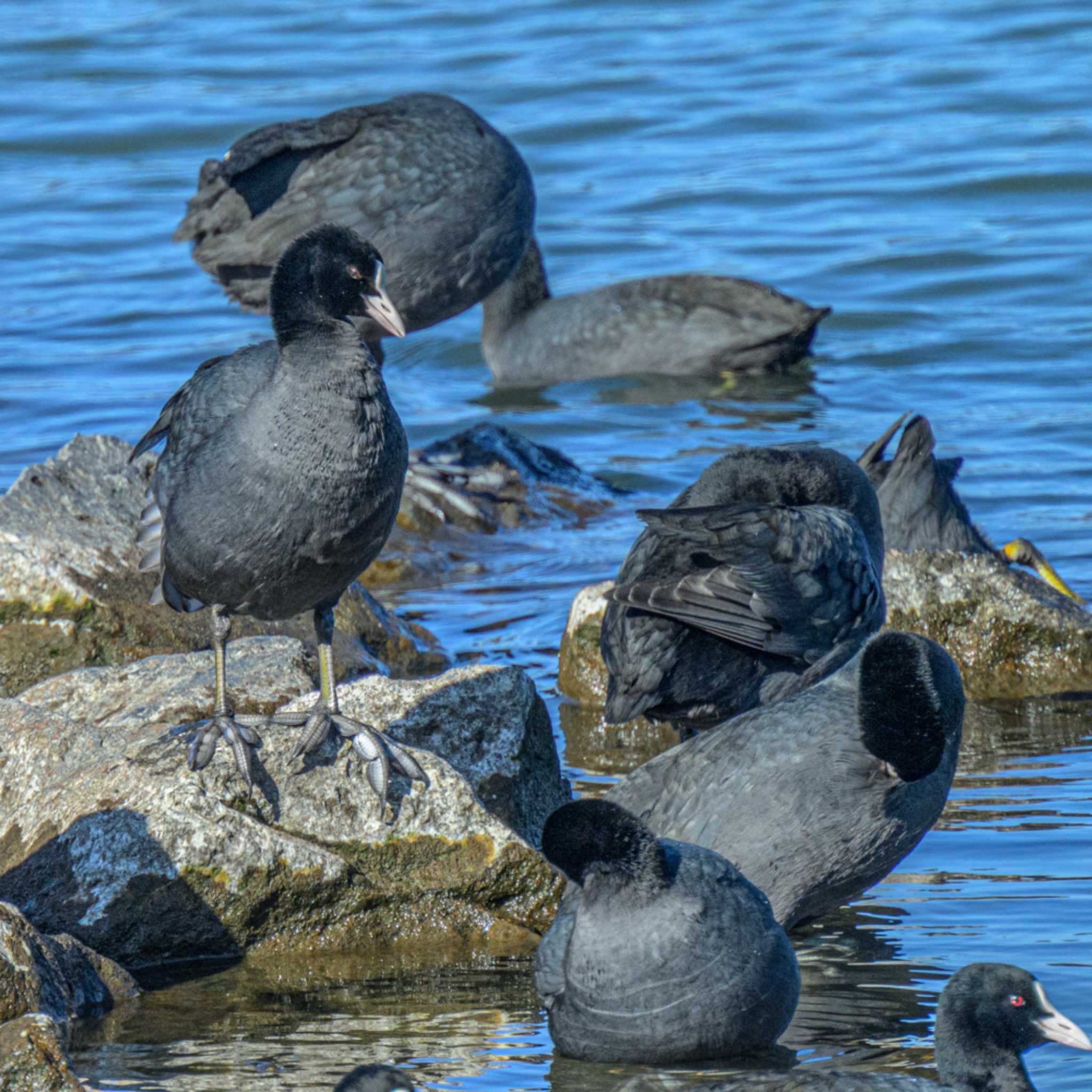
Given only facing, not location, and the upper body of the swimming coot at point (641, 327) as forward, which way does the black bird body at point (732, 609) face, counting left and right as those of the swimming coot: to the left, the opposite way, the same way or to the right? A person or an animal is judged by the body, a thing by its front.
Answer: the opposite way

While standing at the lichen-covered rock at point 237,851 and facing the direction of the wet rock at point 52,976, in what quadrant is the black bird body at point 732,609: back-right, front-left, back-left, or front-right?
back-left

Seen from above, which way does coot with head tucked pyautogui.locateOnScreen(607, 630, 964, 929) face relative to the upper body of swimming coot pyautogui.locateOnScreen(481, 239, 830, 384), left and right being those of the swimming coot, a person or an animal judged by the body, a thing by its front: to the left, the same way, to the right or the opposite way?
the opposite way

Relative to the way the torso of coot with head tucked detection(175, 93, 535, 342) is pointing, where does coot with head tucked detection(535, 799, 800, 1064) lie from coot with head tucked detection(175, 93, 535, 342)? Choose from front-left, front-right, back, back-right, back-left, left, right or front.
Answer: right

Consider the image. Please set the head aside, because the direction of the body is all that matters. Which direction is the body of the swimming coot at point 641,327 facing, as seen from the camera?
to the viewer's left

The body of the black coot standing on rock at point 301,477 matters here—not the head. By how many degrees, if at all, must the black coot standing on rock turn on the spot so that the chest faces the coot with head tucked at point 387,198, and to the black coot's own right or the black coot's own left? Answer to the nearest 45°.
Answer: approximately 135° to the black coot's own left

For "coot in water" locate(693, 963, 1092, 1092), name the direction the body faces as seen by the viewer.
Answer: to the viewer's right

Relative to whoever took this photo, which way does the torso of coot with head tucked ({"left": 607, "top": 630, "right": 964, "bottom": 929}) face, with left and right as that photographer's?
facing to the right of the viewer

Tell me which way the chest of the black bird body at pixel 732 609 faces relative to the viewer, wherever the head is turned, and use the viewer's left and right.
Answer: facing to the right of the viewer

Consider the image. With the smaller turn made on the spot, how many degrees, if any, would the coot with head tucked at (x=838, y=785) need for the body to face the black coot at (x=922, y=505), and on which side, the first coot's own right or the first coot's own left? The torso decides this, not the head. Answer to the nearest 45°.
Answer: approximately 90° to the first coot's own left

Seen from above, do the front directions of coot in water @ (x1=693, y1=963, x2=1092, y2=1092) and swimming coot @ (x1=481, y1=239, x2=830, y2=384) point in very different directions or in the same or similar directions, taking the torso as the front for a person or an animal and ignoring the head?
very different directions

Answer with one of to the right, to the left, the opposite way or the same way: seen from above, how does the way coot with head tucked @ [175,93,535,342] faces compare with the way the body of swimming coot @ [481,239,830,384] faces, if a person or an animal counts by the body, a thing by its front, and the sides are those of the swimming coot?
the opposite way
